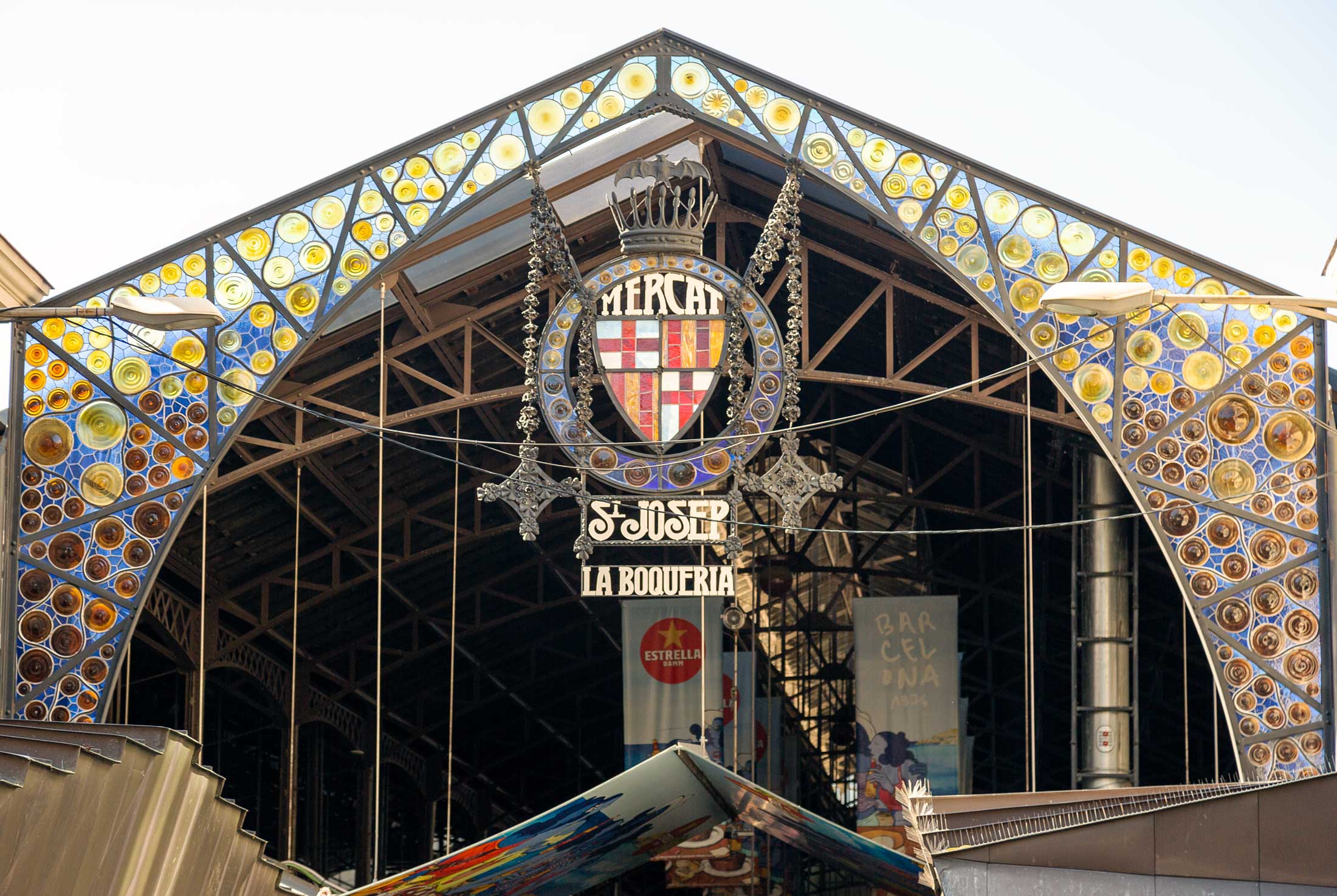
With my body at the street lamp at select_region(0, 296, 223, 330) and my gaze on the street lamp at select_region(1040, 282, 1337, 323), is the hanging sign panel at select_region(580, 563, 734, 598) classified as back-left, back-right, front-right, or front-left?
front-left

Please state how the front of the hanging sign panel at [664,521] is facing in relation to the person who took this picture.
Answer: facing the viewer

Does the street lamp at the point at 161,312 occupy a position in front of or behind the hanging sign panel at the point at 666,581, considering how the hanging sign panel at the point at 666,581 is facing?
in front

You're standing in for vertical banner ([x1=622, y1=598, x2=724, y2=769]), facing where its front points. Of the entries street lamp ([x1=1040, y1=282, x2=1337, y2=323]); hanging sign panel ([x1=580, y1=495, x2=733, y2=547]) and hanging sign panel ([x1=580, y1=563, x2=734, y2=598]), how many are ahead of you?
3

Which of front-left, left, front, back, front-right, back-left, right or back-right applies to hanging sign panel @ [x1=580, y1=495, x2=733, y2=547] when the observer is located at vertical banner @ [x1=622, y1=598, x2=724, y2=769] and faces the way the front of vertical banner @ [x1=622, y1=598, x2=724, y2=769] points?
front

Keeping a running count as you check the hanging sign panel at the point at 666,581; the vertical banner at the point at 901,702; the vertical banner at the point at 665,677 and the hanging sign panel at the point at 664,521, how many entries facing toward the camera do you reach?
4

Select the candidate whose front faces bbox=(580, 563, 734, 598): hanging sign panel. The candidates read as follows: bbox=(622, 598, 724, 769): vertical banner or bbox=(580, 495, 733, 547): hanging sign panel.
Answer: the vertical banner

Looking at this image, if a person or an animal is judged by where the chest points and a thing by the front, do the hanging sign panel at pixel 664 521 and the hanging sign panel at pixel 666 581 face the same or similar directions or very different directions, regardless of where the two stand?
same or similar directions

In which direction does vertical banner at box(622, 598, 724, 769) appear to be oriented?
toward the camera
